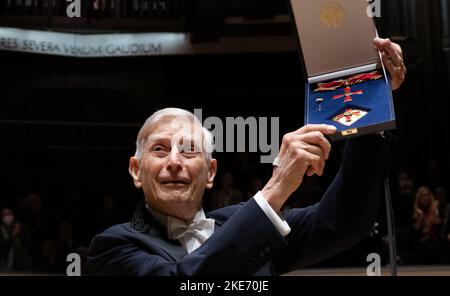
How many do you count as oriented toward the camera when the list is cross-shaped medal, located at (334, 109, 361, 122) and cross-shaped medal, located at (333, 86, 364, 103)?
2

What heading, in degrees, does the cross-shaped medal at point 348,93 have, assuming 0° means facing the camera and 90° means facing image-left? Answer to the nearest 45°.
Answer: approximately 0°

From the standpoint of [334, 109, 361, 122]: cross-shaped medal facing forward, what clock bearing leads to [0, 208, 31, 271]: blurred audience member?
The blurred audience member is roughly at 5 o'clock from the cross-shaped medal.
